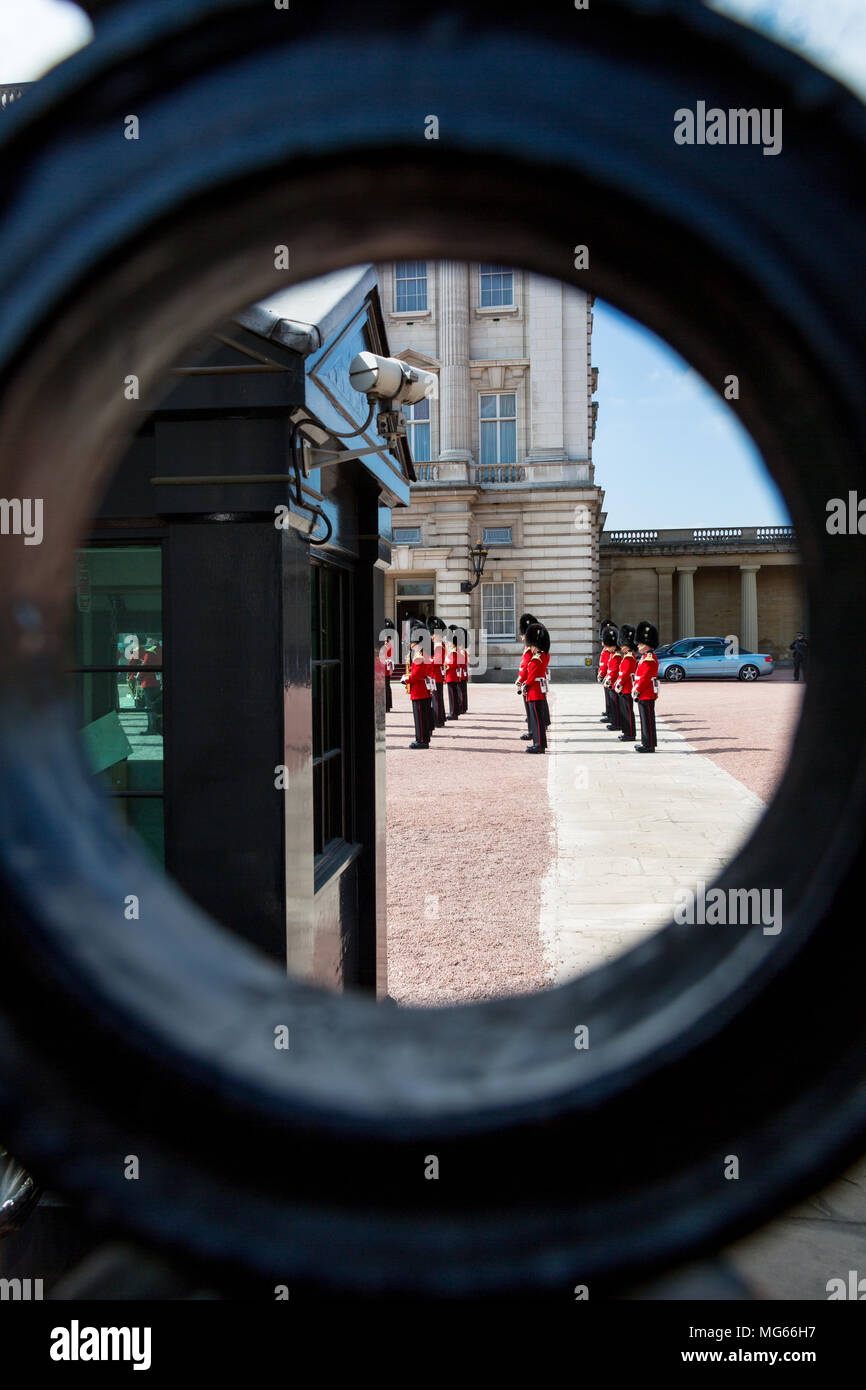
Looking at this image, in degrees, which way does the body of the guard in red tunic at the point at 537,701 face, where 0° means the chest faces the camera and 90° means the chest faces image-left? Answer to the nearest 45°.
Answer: approximately 90°

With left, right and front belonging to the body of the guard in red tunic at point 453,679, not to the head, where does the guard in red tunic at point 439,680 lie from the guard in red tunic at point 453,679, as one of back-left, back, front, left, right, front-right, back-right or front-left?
left

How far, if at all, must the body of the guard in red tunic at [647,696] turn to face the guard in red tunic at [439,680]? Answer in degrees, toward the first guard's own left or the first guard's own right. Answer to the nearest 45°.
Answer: approximately 45° to the first guard's own right

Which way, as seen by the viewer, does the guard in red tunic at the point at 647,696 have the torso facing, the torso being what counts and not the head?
to the viewer's left

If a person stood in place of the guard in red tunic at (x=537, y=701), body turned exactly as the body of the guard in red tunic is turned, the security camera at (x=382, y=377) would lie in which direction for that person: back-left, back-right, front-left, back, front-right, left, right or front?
left

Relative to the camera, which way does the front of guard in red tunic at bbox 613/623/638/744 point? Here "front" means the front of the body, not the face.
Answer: to the viewer's left

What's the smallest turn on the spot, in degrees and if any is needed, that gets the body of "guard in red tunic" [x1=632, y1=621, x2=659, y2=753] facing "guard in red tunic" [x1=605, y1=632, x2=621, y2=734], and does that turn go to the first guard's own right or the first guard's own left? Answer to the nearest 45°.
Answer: approximately 90° to the first guard's own right

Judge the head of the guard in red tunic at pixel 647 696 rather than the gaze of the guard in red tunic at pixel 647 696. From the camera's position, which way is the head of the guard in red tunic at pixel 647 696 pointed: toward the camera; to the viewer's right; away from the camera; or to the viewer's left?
to the viewer's left
